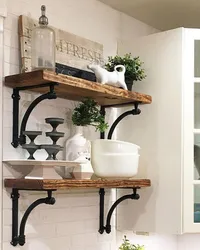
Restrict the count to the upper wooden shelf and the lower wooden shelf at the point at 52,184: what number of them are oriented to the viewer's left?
0

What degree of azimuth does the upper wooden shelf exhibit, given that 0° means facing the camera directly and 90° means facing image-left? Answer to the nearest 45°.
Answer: approximately 315°

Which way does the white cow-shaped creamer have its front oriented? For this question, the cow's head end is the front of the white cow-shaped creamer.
to the viewer's left

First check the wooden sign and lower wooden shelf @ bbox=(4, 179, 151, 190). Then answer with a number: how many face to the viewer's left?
0

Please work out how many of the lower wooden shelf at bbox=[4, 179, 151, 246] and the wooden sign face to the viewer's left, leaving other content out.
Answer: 0

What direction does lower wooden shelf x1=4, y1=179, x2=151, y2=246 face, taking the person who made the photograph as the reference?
facing the viewer and to the right of the viewer
